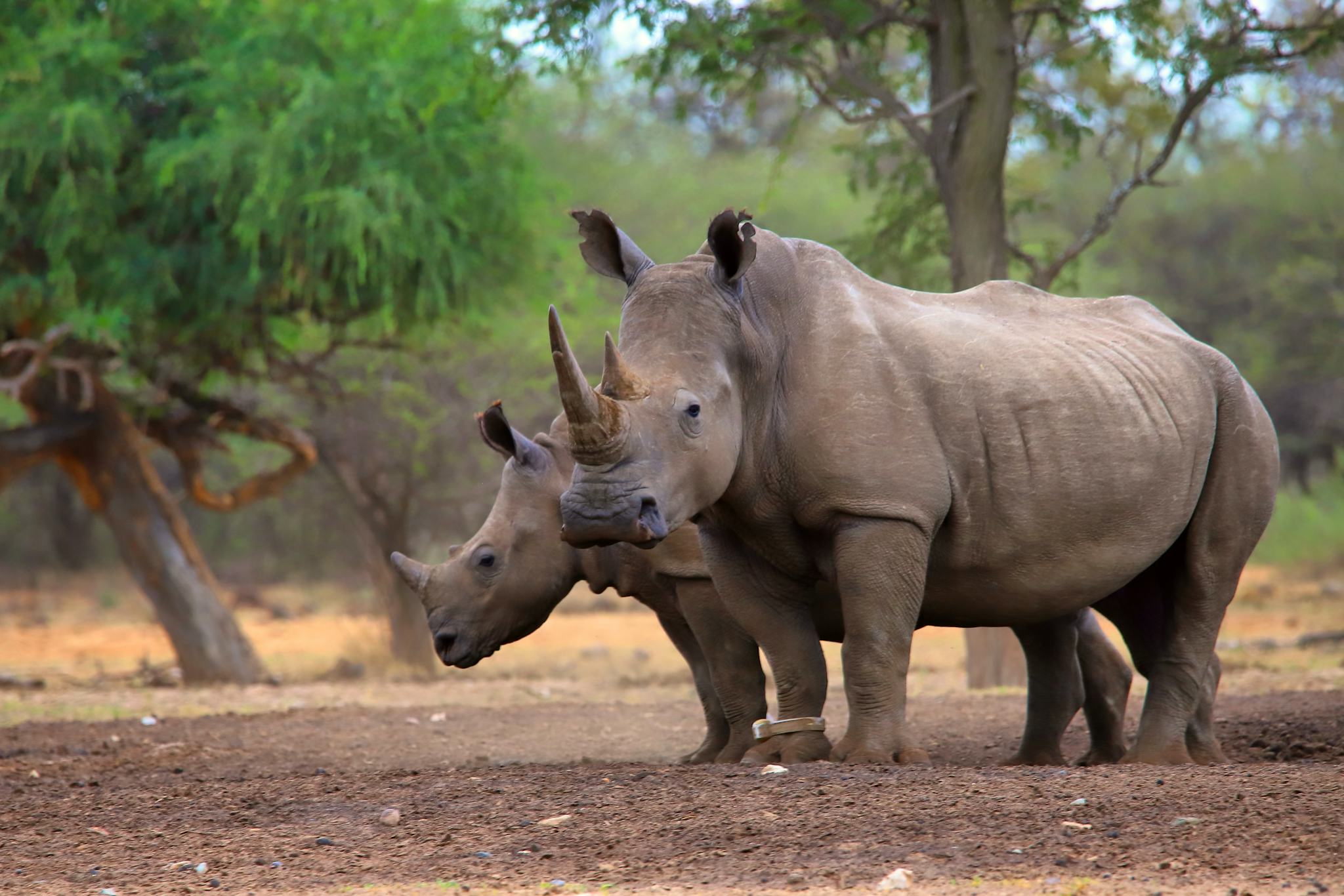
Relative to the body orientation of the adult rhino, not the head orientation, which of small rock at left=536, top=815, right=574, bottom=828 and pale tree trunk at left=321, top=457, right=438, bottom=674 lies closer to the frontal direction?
the small rock

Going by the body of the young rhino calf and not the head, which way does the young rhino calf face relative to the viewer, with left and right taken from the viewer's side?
facing to the left of the viewer

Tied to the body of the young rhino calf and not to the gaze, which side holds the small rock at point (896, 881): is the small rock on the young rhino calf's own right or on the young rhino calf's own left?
on the young rhino calf's own left

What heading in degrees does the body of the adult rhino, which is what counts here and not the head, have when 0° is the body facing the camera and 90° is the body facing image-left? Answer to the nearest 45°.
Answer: approximately 45°

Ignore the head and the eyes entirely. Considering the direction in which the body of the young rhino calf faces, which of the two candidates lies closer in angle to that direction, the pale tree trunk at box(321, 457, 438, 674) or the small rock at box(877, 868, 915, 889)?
the pale tree trunk
